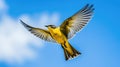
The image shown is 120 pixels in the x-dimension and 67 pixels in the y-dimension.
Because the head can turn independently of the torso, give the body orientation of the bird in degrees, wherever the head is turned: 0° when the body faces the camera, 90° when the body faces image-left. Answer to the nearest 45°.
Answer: approximately 45°
